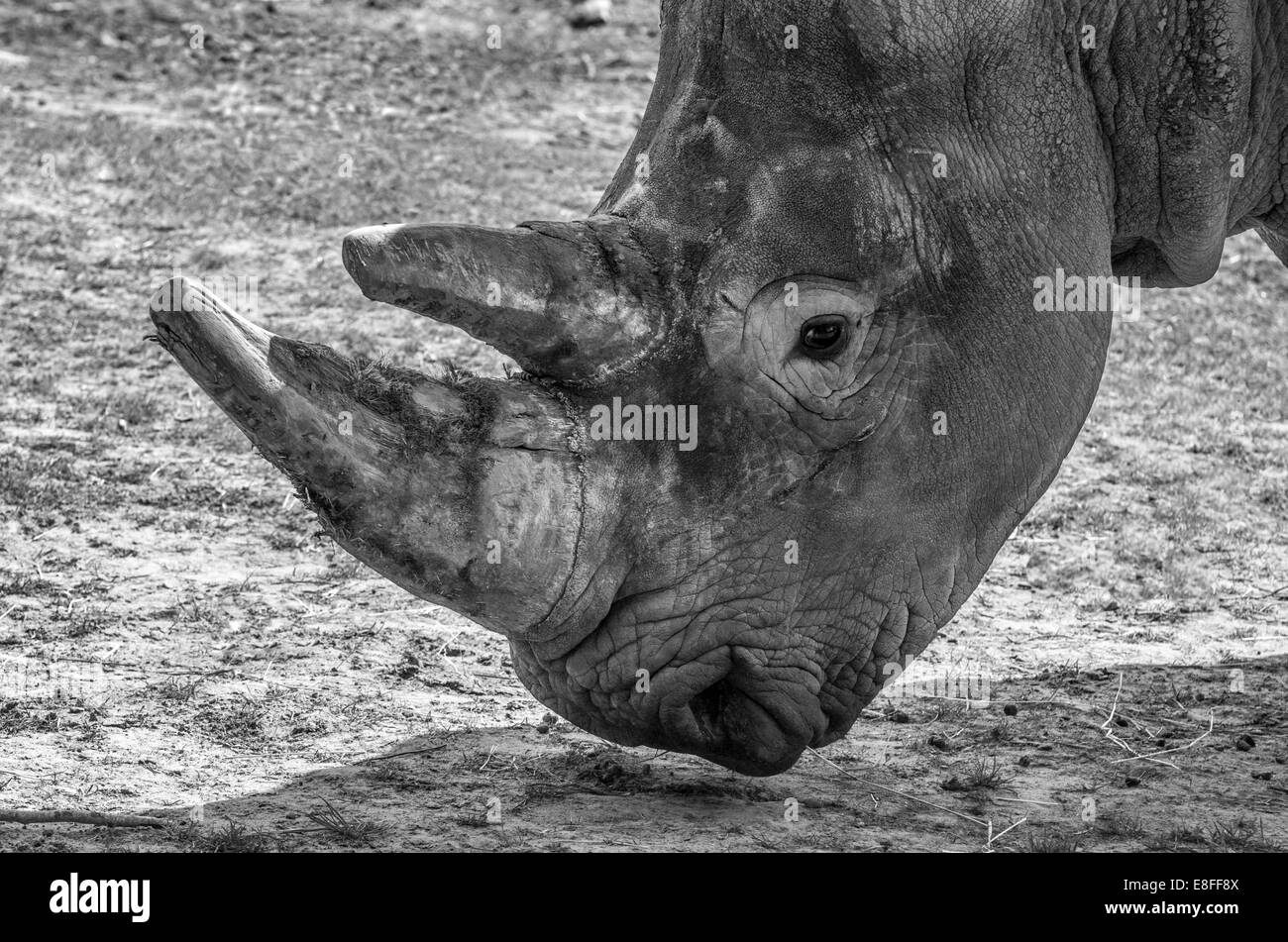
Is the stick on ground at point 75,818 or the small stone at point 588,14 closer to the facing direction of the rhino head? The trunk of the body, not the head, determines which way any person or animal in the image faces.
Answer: the stick on ground

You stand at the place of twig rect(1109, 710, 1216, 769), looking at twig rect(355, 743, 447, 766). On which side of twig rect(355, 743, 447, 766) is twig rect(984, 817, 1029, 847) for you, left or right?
left

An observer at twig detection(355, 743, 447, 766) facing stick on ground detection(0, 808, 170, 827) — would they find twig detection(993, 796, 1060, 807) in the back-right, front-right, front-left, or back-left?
back-left

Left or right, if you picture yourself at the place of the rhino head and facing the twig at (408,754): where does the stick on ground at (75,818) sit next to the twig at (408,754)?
left

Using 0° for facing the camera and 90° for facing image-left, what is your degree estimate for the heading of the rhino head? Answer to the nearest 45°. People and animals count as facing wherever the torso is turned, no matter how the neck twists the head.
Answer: approximately 90°

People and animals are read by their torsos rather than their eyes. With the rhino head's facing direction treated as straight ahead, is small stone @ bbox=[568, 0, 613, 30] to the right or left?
on its right

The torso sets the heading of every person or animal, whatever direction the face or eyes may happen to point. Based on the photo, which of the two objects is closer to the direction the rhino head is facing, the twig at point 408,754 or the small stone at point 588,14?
the twig
